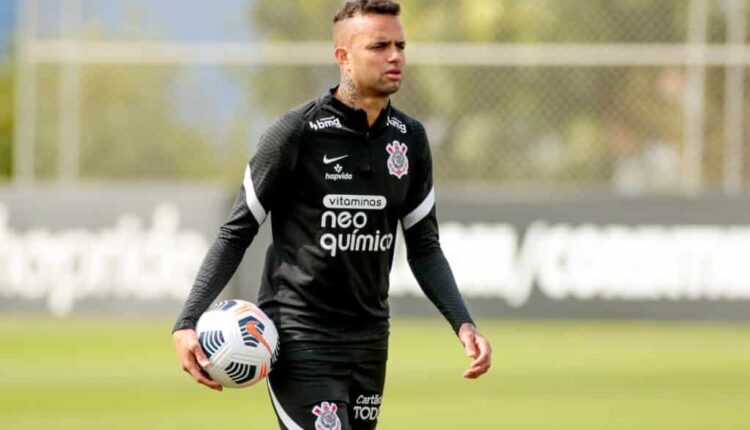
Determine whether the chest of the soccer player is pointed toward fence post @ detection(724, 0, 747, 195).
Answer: no

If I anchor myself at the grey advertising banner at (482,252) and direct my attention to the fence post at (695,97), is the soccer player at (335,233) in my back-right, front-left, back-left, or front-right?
back-right

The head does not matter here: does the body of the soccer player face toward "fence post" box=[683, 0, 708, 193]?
no

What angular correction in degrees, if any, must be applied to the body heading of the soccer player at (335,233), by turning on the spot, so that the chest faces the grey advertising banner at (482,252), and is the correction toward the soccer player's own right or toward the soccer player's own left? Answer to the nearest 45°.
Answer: approximately 135° to the soccer player's own left

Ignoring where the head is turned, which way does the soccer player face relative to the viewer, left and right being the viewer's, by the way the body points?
facing the viewer and to the right of the viewer

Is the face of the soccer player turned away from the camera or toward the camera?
toward the camera

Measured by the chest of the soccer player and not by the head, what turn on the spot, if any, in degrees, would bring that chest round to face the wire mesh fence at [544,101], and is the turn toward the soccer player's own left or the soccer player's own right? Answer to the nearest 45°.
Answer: approximately 135° to the soccer player's own left

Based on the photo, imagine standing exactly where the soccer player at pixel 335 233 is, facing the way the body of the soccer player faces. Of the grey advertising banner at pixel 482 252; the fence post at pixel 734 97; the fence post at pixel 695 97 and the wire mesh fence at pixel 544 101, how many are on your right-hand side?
0
